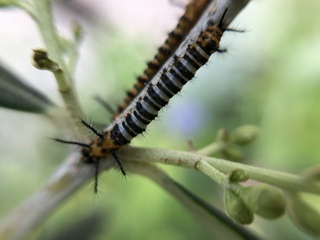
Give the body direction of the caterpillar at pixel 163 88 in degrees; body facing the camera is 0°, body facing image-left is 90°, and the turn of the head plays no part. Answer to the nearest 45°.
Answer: approximately 45°
